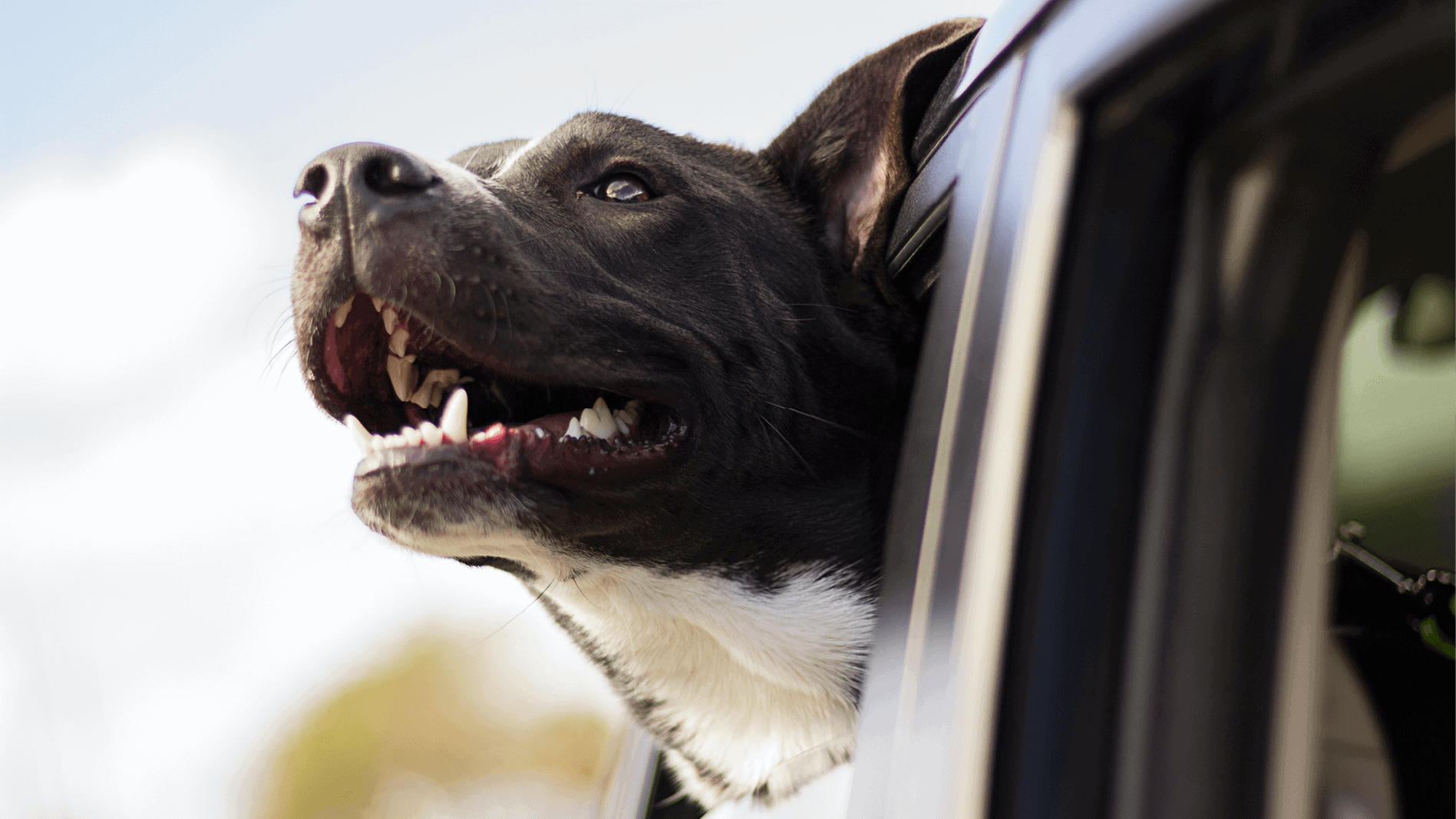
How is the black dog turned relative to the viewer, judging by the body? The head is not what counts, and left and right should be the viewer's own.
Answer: facing the viewer and to the left of the viewer

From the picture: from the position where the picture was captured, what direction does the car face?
facing away from the viewer and to the left of the viewer
